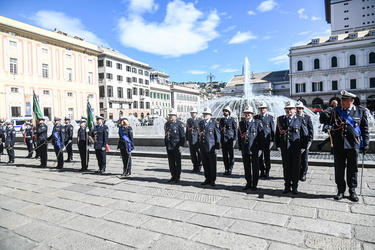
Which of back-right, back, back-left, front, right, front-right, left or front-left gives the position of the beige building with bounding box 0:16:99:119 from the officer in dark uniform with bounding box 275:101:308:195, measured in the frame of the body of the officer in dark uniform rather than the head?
back-right

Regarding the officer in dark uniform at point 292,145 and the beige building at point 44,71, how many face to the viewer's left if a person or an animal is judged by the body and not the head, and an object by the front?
0

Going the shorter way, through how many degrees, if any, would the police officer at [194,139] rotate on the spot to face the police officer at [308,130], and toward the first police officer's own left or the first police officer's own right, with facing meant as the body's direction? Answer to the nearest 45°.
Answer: approximately 90° to the first police officer's own left

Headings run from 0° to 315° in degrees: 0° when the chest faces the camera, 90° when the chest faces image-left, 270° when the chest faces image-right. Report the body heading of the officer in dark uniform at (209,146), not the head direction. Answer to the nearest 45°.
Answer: approximately 45°

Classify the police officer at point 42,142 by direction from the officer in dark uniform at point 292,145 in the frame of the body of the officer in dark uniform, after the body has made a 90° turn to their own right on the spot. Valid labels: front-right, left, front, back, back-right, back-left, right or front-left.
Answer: front

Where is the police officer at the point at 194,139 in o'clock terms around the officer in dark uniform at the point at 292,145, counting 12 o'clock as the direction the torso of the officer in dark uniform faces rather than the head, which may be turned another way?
The police officer is roughly at 4 o'clock from the officer in dark uniform.

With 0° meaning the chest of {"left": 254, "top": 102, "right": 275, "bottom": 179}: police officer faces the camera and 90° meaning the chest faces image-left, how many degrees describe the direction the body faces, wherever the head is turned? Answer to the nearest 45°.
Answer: approximately 45°

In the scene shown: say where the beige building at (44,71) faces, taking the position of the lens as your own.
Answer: facing the viewer and to the right of the viewer

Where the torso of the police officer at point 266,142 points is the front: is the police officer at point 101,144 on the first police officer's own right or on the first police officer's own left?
on the first police officer's own right

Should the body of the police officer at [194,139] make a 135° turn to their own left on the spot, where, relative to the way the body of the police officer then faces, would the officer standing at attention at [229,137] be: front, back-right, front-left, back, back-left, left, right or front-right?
front

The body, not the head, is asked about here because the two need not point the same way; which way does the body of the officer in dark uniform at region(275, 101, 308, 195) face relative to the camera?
toward the camera

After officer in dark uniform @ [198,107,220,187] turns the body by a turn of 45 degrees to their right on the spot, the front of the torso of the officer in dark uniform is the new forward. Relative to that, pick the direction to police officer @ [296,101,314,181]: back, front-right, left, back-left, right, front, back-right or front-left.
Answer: back

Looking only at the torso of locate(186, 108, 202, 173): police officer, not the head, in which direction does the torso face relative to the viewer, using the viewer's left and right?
facing the viewer and to the left of the viewer

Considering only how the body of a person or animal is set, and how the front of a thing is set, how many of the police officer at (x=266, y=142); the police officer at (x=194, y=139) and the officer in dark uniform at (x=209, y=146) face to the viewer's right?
0
